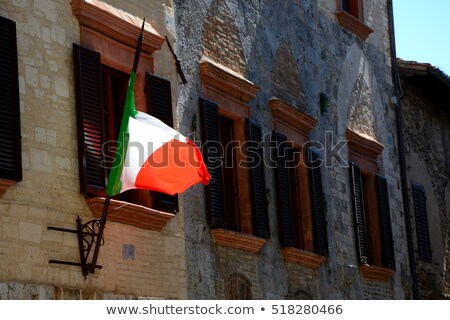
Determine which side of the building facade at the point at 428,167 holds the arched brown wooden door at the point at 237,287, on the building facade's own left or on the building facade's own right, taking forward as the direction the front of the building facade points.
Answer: on the building facade's own right

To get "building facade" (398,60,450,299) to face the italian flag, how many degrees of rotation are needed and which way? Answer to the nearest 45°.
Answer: approximately 45° to its right

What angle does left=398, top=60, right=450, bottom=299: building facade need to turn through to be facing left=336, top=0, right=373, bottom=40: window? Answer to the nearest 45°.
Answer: approximately 45° to its right

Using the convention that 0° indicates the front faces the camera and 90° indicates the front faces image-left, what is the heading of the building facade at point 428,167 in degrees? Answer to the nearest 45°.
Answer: approximately 315°

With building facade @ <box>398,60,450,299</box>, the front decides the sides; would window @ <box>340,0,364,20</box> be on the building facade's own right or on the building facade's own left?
on the building facade's own right

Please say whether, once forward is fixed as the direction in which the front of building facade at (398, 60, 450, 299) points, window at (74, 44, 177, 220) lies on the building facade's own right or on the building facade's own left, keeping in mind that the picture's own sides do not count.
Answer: on the building facade's own right
